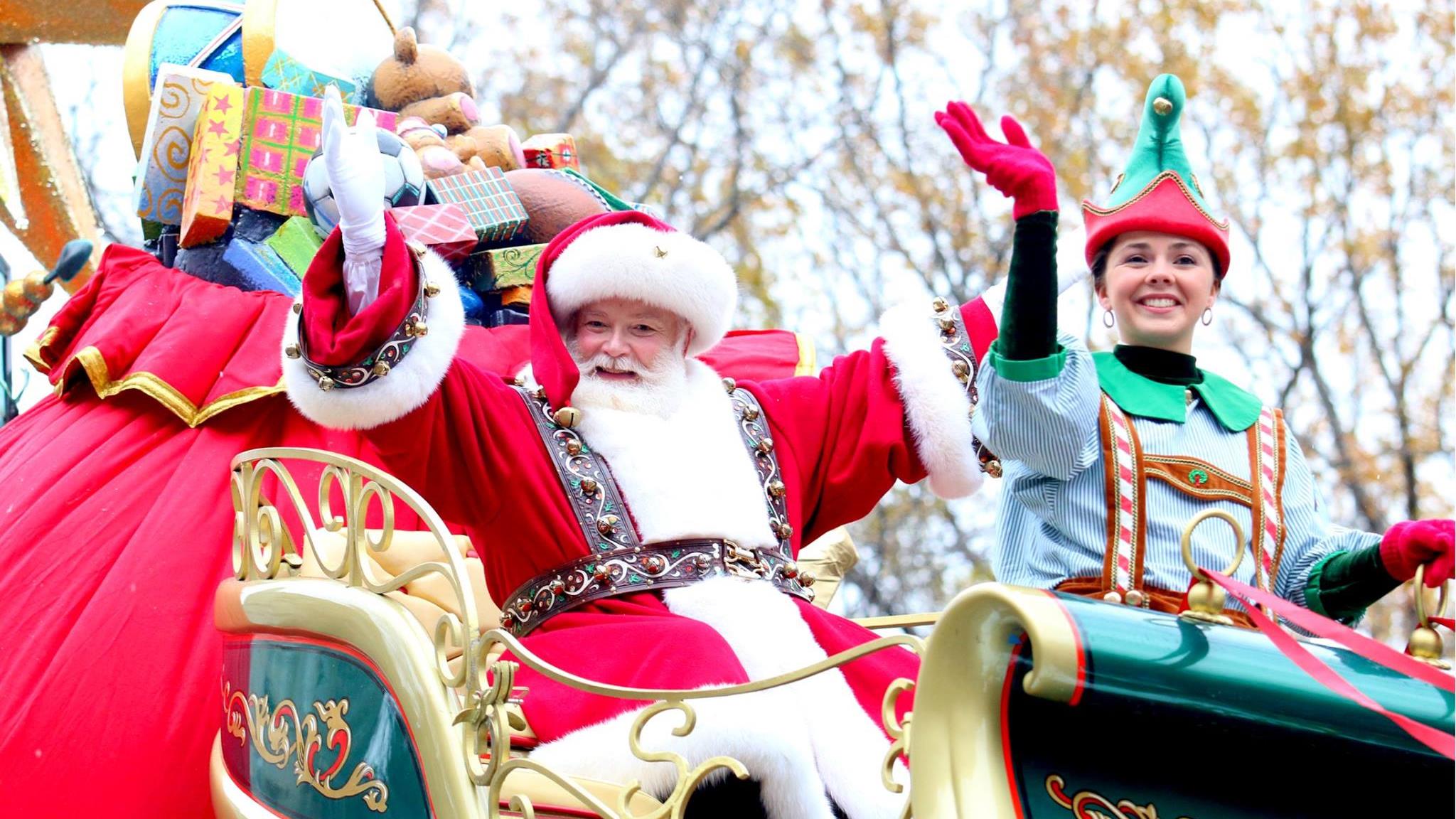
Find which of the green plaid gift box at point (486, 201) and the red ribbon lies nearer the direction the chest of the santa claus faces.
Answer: the red ribbon

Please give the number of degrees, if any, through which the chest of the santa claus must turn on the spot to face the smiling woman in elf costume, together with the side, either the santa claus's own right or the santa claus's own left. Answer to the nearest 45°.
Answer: approximately 45° to the santa claus's own left

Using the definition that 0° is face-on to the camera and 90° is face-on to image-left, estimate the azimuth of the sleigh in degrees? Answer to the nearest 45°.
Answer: approximately 315°

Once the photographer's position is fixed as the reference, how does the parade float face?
facing the viewer and to the right of the viewer

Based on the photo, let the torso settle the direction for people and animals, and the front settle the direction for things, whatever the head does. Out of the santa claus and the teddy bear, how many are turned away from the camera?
0
